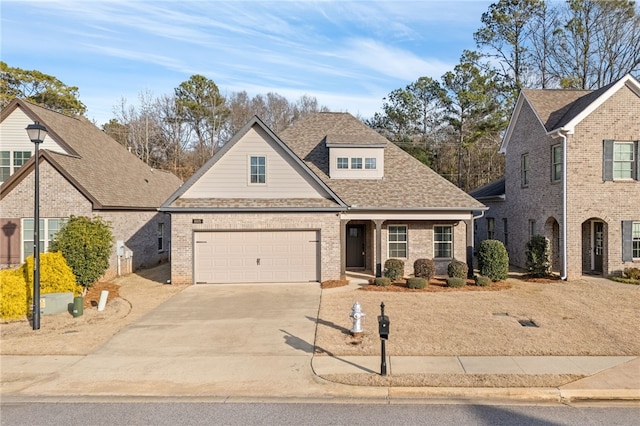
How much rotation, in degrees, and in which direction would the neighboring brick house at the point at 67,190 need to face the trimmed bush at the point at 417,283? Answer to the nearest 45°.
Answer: approximately 90° to its left

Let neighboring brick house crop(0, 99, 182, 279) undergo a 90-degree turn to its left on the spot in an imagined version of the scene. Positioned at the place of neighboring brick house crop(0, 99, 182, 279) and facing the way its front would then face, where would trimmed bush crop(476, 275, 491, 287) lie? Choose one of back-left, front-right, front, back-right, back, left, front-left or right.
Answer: front

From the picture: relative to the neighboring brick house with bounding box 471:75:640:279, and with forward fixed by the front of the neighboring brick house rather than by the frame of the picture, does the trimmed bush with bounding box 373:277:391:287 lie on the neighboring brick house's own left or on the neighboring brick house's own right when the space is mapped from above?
on the neighboring brick house's own right

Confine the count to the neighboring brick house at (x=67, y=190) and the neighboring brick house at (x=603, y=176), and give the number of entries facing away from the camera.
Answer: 0

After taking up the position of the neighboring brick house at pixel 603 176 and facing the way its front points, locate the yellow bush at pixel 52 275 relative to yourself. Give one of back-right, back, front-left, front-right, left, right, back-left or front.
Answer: right

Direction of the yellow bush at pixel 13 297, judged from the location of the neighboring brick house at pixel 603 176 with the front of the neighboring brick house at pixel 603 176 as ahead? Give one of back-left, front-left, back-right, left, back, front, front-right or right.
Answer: right

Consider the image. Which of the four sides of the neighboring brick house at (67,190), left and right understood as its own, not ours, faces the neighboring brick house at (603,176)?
left

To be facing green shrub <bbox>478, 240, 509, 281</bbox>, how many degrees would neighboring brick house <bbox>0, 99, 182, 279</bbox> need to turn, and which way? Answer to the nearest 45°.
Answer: approximately 90° to its left

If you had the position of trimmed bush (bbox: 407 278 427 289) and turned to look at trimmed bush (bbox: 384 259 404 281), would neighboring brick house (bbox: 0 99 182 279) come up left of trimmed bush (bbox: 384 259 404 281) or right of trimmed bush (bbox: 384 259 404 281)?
left

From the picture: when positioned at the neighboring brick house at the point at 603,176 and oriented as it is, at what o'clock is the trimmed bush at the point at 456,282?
The trimmed bush is roughly at 3 o'clock from the neighboring brick house.

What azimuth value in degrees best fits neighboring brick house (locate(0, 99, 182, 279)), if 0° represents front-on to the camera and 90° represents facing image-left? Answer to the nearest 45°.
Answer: approximately 45°

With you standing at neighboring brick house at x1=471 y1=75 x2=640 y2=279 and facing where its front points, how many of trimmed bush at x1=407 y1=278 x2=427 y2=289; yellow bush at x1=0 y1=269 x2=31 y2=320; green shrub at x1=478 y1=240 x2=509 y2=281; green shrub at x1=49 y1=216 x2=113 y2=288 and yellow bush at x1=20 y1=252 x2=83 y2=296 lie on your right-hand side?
5

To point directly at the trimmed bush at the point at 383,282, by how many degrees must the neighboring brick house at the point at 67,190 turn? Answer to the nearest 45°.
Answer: approximately 90° to its left

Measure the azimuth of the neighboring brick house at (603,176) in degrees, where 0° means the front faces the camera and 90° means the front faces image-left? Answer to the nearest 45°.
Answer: approximately 315°

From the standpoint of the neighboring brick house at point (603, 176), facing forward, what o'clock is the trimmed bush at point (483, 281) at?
The trimmed bush is roughly at 3 o'clock from the neighboring brick house.

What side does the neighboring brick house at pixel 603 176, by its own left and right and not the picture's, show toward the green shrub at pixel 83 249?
right

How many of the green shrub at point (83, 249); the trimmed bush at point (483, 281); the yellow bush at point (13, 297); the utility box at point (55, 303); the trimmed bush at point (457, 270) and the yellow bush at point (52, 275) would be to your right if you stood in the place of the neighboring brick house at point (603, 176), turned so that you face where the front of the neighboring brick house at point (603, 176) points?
6
